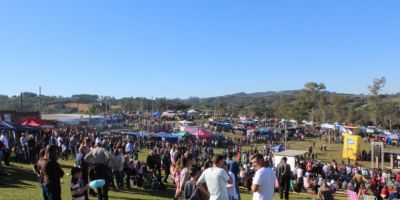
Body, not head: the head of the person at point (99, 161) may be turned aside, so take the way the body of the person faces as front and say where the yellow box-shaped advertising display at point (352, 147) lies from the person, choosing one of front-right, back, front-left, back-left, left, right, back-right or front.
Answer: front-right

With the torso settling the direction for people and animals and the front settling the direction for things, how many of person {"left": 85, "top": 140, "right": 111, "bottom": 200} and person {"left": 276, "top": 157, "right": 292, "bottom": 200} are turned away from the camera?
2

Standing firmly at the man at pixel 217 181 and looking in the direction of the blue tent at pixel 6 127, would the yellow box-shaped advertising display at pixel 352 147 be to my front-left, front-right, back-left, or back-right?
front-right

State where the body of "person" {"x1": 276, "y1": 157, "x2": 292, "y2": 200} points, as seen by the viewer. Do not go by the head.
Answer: away from the camera

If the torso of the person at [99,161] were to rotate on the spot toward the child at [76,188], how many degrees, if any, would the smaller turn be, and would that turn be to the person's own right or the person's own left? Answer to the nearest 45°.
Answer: approximately 180°

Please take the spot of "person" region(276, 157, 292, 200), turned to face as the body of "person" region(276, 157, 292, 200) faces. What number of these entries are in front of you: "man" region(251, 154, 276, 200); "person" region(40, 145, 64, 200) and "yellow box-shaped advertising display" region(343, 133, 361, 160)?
1

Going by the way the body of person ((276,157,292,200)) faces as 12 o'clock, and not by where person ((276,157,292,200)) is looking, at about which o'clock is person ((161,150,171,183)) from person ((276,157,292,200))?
person ((161,150,171,183)) is roughly at 10 o'clock from person ((276,157,292,200)).

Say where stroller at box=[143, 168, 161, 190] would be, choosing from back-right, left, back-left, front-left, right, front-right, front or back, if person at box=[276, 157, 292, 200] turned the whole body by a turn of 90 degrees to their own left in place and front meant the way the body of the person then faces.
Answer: front

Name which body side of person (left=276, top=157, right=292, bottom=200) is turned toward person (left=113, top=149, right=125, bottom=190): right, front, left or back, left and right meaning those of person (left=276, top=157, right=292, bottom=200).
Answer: left

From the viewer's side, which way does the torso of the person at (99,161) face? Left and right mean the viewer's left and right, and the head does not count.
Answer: facing away from the viewer
